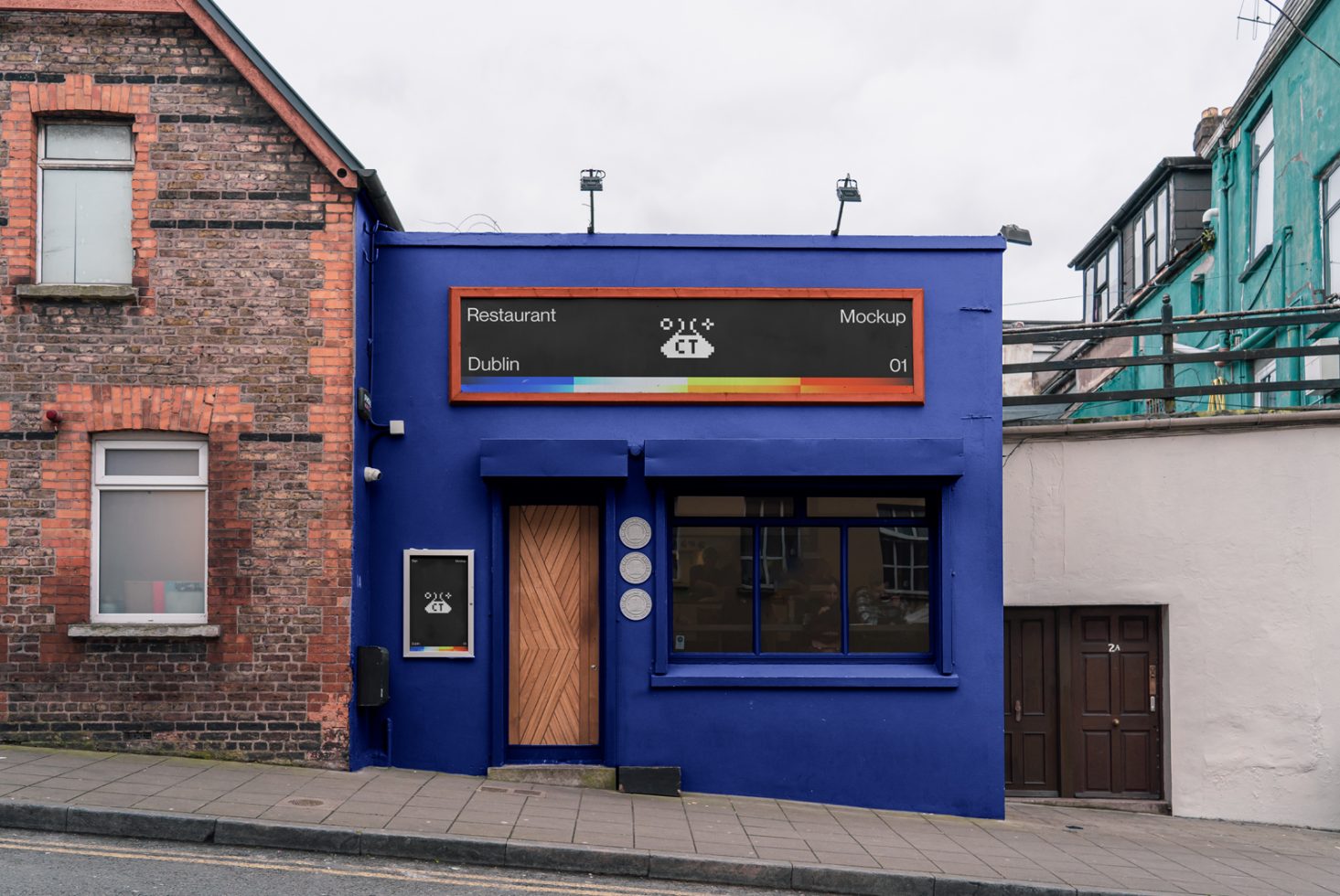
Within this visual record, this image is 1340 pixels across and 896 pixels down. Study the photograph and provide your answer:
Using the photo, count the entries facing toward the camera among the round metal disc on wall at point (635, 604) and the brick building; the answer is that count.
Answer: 2

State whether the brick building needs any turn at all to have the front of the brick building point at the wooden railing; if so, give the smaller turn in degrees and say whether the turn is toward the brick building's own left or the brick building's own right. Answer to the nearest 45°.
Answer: approximately 90° to the brick building's own left

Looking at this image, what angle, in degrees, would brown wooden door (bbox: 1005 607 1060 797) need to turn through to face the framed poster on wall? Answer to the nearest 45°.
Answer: approximately 45° to its right

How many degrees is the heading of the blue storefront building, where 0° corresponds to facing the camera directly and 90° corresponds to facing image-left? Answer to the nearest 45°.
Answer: approximately 0°

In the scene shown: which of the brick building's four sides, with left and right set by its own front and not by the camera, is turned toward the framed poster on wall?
left
